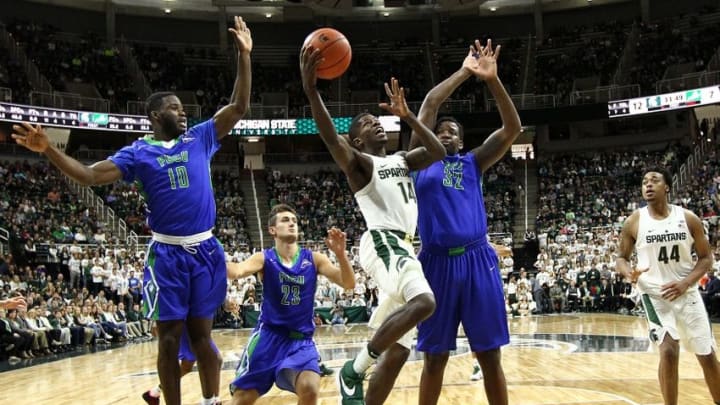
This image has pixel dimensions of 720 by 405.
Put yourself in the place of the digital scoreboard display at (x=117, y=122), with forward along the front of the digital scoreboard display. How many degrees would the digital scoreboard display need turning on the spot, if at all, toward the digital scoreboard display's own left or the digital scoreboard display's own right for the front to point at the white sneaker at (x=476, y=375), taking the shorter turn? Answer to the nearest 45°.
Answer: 0° — it already faces it

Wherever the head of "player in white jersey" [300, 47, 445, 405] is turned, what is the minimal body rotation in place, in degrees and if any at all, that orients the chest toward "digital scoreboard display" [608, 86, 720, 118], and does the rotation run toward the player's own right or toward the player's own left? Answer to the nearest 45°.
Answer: approximately 90° to the player's own left

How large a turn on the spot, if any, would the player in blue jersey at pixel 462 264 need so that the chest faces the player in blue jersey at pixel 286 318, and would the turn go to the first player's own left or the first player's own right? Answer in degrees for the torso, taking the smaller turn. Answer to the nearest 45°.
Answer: approximately 90° to the first player's own right

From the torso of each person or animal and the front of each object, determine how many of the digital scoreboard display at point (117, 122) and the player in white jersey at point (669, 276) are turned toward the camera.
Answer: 2

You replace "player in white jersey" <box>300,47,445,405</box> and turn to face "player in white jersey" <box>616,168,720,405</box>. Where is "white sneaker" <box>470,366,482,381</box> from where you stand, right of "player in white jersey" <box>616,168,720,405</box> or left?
left

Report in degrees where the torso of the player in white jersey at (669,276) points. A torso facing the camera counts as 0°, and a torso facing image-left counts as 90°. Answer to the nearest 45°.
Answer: approximately 0°

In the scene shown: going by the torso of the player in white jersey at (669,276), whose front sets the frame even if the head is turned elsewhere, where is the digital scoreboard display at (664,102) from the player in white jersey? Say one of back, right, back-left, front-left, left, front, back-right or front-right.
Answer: back

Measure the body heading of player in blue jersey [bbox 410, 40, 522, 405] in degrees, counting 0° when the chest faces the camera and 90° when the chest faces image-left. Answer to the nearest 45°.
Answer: approximately 0°

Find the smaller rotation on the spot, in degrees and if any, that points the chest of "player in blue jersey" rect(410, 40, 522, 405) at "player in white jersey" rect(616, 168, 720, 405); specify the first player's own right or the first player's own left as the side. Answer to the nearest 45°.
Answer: approximately 135° to the first player's own left

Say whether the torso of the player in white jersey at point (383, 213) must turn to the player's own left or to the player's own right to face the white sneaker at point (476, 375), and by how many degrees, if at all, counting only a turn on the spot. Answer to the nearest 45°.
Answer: approximately 135° to the player's own left
